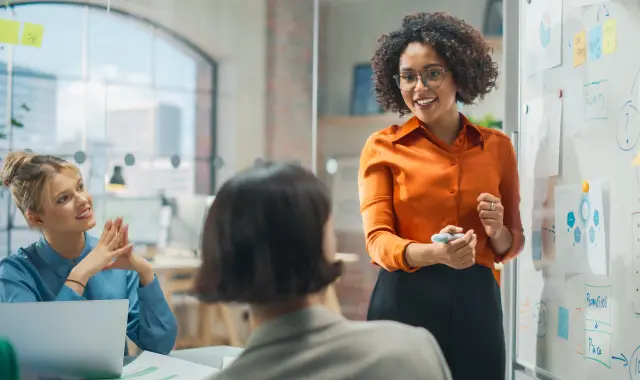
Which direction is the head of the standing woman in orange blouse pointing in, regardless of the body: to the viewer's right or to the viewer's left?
to the viewer's left

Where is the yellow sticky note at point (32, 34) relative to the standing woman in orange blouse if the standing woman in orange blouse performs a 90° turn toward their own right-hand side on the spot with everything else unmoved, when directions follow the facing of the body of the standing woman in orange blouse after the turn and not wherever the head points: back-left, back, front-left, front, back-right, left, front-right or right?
front

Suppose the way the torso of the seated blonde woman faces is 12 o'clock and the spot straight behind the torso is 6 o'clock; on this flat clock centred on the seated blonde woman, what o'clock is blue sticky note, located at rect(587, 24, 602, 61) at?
The blue sticky note is roughly at 11 o'clock from the seated blonde woman.

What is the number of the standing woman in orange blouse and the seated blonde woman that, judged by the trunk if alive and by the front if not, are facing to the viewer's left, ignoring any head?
0

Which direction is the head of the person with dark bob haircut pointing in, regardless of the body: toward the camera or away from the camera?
away from the camera

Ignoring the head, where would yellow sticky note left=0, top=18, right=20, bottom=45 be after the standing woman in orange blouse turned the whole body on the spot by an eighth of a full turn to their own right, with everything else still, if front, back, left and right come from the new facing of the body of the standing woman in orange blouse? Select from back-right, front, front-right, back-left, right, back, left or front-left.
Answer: front-right

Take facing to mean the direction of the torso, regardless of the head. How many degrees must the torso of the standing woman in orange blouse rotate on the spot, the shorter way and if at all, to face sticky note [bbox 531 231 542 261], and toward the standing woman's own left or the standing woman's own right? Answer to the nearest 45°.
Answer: approximately 135° to the standing woman's own left

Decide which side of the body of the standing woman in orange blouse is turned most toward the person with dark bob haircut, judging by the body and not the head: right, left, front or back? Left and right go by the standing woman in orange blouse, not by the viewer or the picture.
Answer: front

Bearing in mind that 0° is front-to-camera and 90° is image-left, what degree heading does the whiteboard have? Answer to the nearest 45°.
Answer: approximately 45°

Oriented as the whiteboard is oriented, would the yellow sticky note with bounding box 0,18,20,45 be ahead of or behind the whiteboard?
ahead

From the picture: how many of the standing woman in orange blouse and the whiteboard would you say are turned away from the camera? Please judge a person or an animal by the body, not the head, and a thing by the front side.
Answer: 0

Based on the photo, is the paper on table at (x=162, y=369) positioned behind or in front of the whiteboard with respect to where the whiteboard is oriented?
in front

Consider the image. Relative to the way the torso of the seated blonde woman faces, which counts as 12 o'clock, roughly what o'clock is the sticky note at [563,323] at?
The sticky note is roughly at 11 o'clock from the seated blonde woman.

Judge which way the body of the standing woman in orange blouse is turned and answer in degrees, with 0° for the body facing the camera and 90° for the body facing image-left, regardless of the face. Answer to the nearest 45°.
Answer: approximately 0°
